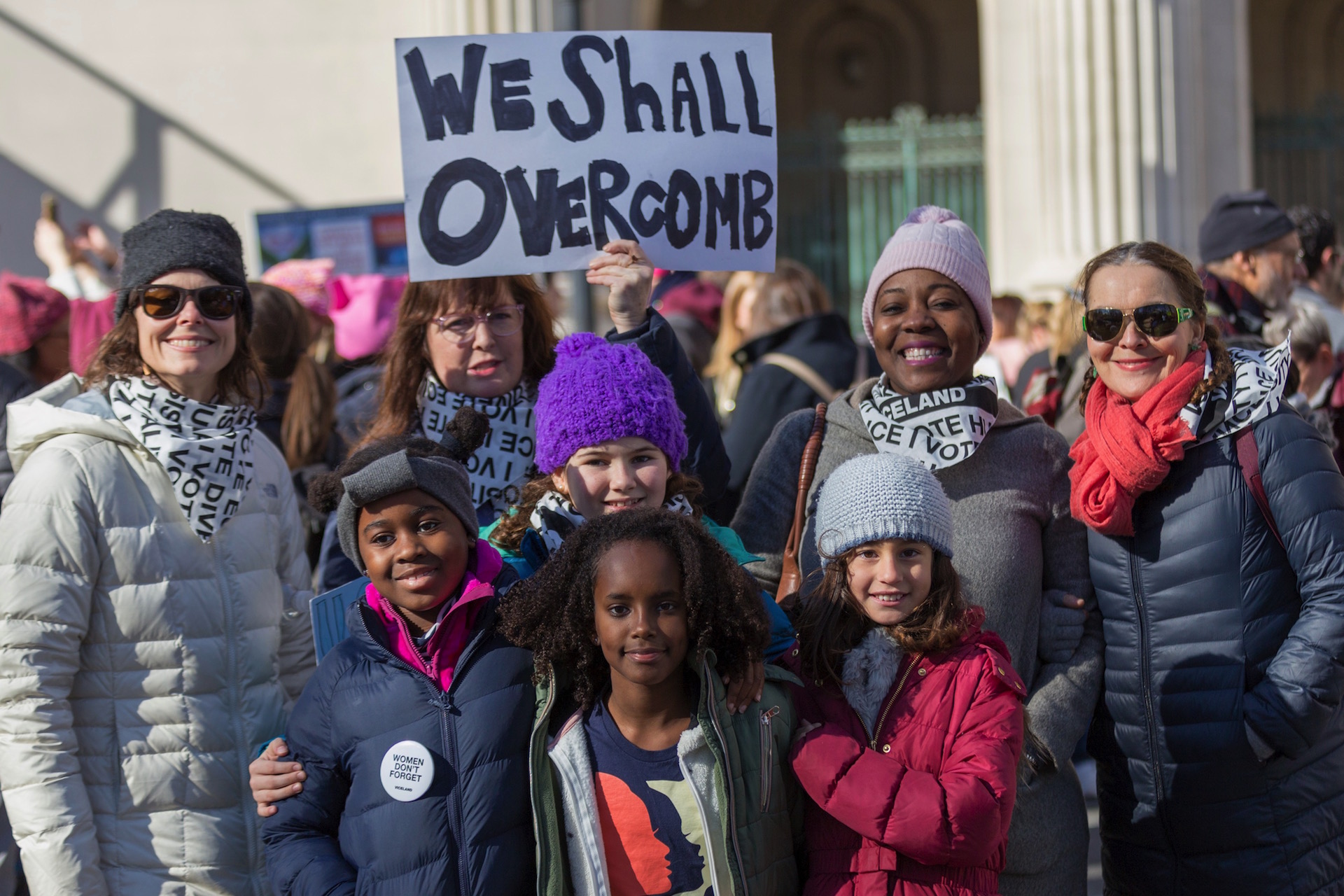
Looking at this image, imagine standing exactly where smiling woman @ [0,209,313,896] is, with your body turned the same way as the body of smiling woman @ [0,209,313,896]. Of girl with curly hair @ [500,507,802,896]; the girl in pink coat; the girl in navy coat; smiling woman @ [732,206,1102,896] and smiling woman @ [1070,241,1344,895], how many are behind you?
0

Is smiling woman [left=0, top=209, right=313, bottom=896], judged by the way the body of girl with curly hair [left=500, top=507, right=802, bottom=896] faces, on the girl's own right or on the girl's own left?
on the girl's own right

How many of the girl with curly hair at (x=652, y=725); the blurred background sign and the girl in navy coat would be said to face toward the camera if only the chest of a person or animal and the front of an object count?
3

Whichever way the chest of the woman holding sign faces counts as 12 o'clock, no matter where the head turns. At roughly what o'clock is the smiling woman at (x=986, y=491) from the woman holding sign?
The smiling woman is roughly at 10 o'clock from the woman holding sign.

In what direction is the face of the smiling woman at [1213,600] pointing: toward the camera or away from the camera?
toward the camera

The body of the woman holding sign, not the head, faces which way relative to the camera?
toward the camera

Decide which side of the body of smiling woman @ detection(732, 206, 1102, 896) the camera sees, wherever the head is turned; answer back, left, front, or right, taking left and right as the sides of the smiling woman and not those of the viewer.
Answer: front

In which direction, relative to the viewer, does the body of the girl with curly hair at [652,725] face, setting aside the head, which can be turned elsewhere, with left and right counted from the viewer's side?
facing the viewer

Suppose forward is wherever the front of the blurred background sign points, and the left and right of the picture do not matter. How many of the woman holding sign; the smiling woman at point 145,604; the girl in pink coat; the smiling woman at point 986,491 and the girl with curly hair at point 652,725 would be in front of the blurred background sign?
5

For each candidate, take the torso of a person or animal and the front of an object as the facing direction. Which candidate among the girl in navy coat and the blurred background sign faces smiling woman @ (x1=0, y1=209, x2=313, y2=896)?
the blurred background sign

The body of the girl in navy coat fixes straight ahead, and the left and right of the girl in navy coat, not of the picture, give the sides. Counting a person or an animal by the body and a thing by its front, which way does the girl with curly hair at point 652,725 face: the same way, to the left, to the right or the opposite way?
the same way

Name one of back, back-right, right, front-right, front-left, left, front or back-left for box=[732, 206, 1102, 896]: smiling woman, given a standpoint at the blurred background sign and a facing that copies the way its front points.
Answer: front

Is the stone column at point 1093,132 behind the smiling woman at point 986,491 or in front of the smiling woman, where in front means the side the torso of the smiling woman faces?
behind

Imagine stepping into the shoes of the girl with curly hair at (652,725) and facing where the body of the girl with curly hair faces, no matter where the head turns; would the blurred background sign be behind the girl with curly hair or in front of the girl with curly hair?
behind
